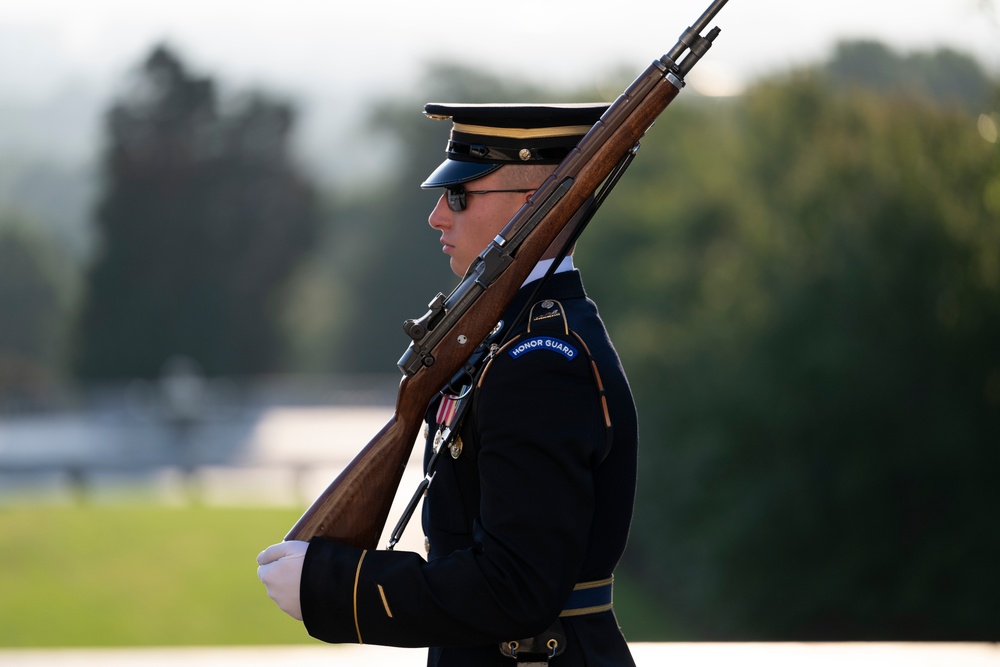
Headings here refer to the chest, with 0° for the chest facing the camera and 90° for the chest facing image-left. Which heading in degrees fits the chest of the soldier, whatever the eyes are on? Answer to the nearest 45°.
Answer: approximately 90°

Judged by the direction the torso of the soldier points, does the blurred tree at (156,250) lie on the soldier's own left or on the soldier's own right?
on the soldier's own right

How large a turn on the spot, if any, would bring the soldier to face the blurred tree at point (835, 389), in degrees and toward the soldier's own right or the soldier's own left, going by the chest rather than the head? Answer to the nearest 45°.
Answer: approximately 90° to the soldier's own right

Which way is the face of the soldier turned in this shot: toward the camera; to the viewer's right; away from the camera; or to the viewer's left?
to the viewer's left

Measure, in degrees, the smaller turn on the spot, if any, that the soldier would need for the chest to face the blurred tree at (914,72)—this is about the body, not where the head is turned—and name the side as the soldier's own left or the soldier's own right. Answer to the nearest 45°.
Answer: approximately 135° to the soldier's own right
